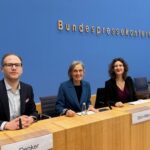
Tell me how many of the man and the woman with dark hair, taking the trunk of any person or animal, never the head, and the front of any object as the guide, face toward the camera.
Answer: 2

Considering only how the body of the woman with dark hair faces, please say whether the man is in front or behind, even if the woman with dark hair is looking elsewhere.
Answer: in front

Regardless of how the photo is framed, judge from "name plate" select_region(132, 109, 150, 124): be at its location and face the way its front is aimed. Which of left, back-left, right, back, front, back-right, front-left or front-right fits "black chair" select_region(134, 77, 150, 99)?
back-left

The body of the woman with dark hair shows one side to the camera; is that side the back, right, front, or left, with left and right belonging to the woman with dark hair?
front

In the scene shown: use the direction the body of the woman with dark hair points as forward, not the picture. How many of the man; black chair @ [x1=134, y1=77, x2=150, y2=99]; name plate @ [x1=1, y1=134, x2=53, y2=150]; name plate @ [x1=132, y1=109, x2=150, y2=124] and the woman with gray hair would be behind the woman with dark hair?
1

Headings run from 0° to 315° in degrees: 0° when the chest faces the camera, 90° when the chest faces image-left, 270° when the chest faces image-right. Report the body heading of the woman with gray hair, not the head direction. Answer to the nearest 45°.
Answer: approximately 315°

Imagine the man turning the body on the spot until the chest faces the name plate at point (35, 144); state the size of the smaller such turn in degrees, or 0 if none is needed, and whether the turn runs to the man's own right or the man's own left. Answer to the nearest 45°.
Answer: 0° — they already face it

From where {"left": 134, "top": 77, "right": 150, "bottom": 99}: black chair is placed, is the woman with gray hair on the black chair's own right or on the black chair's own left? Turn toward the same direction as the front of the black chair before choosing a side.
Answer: on the black chair's own right

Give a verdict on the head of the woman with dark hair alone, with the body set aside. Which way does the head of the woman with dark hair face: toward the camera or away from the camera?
toward the camera

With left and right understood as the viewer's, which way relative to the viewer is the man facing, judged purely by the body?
facing the viewer

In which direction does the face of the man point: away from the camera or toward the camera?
toward the camera

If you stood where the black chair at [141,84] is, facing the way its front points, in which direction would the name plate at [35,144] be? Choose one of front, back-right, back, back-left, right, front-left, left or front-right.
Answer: front-right
